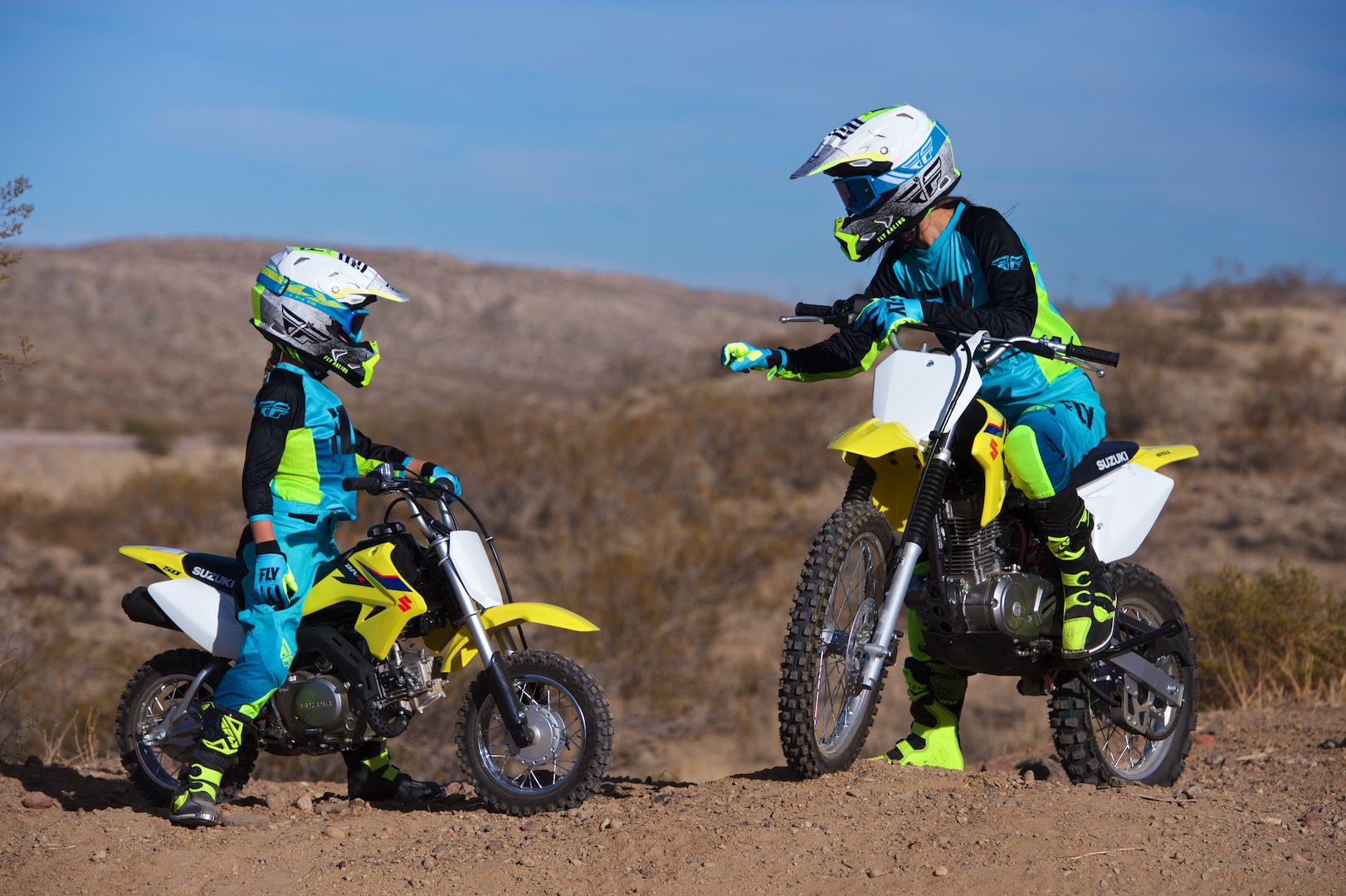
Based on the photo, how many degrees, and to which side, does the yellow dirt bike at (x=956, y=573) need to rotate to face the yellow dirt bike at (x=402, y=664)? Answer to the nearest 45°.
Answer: approximately 45° to its right

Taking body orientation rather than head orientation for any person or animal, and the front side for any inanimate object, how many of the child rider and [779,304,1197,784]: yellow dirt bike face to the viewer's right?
1

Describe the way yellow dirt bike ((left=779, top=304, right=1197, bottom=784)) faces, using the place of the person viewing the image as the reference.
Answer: facing the viewer and to the left of the viewer

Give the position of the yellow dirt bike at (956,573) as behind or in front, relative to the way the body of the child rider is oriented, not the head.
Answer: in front

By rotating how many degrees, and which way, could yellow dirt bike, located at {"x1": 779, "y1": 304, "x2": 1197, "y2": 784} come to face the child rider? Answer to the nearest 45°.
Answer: approximately 45° to its right

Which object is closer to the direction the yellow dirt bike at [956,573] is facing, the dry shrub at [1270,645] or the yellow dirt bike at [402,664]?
the yellow dirt bike

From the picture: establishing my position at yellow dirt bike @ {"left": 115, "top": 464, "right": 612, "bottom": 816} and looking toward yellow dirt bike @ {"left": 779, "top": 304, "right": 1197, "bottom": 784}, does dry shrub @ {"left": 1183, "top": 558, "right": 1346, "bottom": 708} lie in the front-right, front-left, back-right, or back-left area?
front-left

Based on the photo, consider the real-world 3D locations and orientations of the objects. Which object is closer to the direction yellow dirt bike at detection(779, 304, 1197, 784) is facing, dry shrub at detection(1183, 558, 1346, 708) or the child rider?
the child rider

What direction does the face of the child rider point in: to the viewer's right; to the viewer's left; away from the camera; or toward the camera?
to the viewer's right

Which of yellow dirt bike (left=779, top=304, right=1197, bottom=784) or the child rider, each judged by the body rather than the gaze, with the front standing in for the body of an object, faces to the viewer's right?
the child rider

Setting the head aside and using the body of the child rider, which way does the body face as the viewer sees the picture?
to the viewer's right
